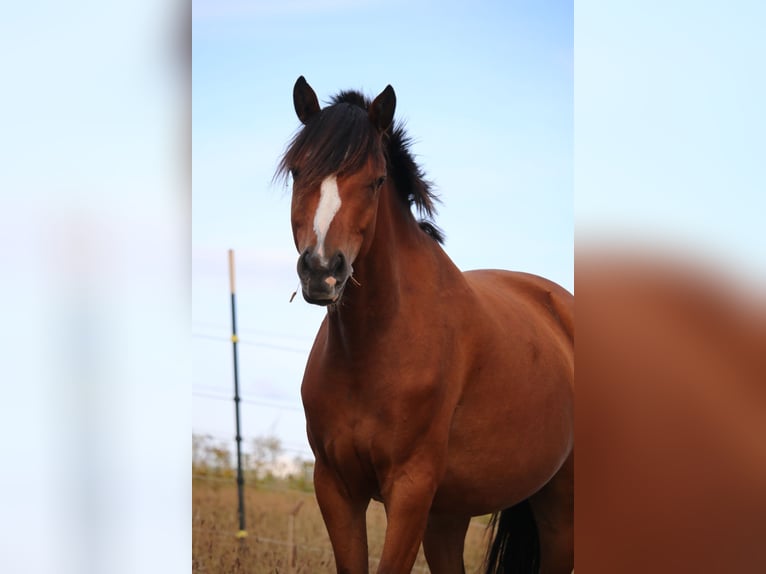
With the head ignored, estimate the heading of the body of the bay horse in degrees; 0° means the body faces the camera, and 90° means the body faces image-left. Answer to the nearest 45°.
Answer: approximately 45°
